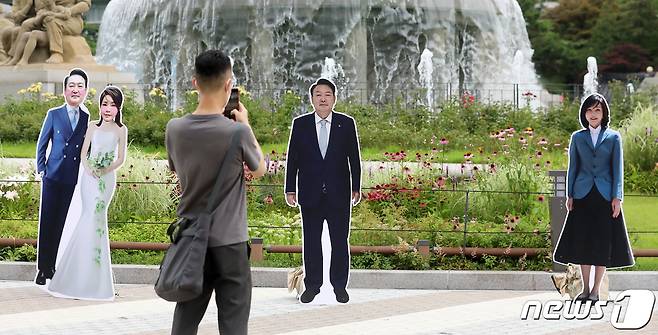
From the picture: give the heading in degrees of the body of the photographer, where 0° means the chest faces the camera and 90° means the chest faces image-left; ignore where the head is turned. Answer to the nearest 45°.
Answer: approximately 225°

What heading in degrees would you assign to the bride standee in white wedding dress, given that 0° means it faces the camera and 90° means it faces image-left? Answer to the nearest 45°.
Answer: approximately 0°

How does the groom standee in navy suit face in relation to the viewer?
toward the camera

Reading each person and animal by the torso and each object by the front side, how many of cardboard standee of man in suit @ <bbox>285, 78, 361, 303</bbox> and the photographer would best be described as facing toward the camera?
1

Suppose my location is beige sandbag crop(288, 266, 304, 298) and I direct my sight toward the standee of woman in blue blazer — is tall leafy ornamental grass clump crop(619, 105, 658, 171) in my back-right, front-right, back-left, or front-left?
front-left

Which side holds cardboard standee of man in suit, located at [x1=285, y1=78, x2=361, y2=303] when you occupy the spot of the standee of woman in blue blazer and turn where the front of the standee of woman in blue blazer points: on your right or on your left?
on your right

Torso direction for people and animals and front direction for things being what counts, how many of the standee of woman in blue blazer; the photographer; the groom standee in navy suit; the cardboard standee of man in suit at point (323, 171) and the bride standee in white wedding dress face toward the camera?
4

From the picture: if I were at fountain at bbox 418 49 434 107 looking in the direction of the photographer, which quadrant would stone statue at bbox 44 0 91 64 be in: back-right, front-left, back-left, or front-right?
front-right

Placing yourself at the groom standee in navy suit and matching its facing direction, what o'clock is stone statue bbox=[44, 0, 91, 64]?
The stone statue is roughly at 6 o'clock from the groom standee in navy suit.
